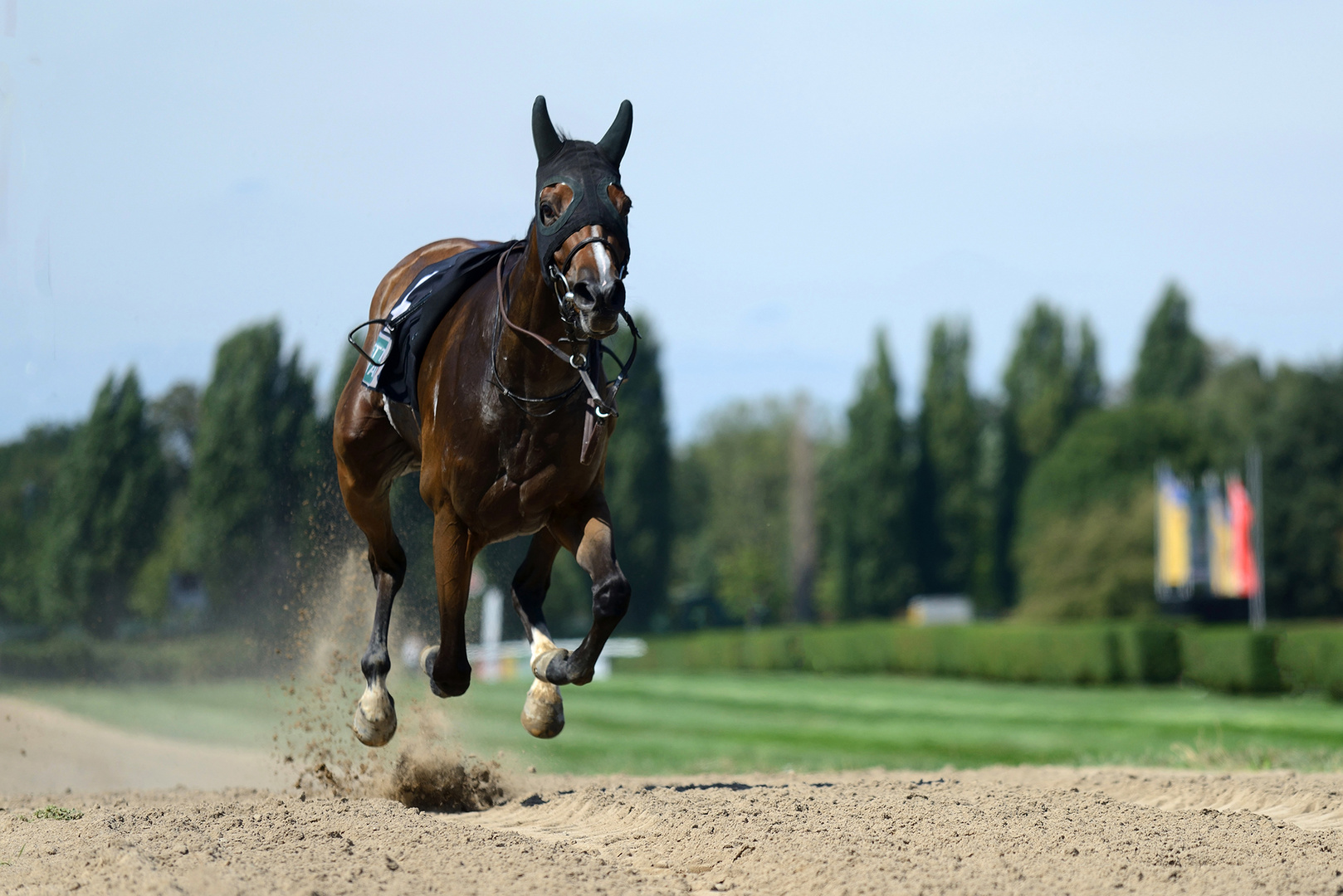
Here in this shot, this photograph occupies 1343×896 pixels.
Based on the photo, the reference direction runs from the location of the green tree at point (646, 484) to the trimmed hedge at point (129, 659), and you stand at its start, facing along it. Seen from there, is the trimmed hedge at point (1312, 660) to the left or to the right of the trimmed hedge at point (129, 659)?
left

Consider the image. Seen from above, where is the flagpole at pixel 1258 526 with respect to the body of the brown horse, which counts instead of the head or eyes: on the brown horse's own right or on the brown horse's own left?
on the brown horse's own left

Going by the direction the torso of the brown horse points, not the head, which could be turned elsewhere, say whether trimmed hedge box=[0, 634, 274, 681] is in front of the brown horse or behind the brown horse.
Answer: behind

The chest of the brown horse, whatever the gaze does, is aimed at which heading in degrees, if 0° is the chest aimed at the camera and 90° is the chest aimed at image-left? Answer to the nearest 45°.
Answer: approximately 315°

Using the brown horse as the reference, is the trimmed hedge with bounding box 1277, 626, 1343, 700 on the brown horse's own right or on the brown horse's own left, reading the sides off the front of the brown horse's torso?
on the brown horse's own left

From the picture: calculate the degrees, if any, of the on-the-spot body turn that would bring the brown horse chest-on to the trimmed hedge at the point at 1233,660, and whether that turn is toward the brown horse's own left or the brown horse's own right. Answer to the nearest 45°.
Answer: approximately 90° to the brown horse's own left

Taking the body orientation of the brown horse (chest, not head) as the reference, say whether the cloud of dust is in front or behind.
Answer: behind

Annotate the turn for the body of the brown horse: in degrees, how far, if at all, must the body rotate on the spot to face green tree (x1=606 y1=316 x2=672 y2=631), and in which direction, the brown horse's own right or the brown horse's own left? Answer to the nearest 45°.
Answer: approximately 135° to the brown horse's own left

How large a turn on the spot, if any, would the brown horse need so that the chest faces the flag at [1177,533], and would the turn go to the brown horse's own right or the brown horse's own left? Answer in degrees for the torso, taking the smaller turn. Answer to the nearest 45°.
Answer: approximately 90° to the brown horse's own left

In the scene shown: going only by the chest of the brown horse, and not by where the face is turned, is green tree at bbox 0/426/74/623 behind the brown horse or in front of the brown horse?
behind
